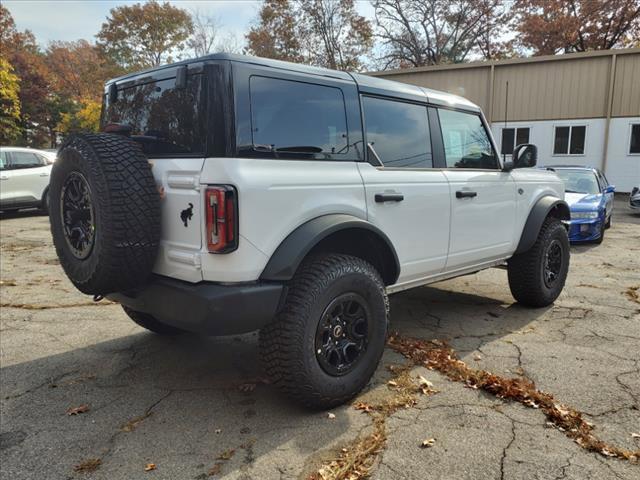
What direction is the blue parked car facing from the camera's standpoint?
toward the camera

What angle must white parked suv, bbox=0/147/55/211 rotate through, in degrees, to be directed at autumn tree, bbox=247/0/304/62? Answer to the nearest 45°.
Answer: approximately 135° to its right

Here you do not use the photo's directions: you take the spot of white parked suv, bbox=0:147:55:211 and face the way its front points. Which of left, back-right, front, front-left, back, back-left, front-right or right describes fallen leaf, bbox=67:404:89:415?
left

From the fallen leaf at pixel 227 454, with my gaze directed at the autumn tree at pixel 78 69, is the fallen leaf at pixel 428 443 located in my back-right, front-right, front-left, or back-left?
back-right

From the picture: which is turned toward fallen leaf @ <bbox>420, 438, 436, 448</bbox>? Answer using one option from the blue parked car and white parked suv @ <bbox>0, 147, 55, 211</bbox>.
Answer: the blue parked car

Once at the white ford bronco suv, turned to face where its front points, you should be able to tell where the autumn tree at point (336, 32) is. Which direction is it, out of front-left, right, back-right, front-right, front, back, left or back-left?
front-left

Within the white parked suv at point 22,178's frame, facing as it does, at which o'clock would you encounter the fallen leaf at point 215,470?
The fallen leaf is roughly at 9 o'clock from the white parked suv.

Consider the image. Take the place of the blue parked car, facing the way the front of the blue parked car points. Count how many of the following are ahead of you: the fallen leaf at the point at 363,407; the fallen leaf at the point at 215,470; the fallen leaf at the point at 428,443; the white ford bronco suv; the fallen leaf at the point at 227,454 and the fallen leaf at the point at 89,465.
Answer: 6

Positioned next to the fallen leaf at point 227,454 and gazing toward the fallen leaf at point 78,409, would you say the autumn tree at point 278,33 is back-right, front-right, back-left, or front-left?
front-right

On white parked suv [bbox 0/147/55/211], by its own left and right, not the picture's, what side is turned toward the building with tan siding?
back

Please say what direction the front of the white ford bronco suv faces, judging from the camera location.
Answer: facing away from the viewer and to the right of the viewer

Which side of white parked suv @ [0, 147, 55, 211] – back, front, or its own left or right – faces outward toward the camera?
left

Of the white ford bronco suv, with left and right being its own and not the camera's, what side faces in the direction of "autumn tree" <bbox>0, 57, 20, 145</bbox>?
left

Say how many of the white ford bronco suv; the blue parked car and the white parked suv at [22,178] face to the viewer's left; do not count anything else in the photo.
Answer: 1

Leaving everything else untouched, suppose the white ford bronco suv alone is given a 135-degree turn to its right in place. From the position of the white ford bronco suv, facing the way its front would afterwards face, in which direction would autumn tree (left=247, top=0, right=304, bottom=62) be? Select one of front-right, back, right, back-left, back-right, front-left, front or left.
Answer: back

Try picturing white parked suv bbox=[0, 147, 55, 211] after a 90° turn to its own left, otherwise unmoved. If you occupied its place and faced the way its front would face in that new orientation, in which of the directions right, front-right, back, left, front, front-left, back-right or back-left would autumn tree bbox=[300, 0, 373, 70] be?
back-left
